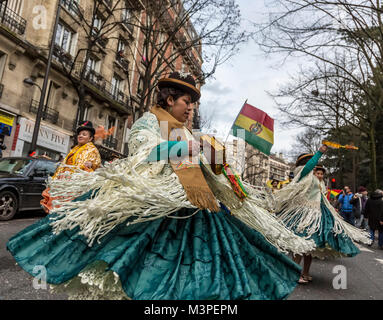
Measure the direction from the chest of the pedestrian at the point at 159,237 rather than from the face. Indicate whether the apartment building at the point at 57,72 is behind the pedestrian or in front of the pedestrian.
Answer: behind

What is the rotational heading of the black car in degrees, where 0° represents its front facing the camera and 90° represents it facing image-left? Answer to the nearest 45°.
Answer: approximately 45°

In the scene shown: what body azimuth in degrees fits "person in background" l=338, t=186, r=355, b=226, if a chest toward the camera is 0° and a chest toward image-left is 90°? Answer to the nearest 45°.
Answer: approximately 45°

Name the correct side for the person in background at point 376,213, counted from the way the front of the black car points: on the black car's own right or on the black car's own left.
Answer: on the black car's own left

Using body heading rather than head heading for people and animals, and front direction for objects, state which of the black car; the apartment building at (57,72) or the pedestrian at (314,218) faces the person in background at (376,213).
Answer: the apartment building

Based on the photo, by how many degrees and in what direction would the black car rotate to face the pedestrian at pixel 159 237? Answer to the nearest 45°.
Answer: approximately 45° to its left

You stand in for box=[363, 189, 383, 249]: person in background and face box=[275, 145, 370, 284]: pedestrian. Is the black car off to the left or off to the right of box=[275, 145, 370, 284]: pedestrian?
right

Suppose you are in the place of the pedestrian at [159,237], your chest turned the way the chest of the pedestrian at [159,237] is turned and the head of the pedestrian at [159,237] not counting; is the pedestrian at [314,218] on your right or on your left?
on your left

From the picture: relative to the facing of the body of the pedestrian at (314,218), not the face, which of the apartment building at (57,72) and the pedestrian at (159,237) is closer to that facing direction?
the pedestrian

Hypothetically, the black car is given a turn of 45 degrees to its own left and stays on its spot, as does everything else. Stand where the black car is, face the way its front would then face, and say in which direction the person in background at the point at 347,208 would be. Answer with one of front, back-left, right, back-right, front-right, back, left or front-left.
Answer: left

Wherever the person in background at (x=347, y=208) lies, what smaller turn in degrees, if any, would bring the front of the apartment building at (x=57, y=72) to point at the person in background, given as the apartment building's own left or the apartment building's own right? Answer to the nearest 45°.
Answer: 0° — it already faces them

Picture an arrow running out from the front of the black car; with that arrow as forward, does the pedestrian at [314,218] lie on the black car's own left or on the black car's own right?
on the black car's own left

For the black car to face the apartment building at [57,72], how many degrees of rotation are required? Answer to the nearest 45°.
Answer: approximately 135° to its right

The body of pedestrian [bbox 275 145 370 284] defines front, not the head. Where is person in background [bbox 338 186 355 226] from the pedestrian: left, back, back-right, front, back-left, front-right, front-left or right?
back-left
